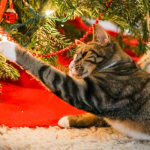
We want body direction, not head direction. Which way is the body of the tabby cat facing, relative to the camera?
to the viewer's left
